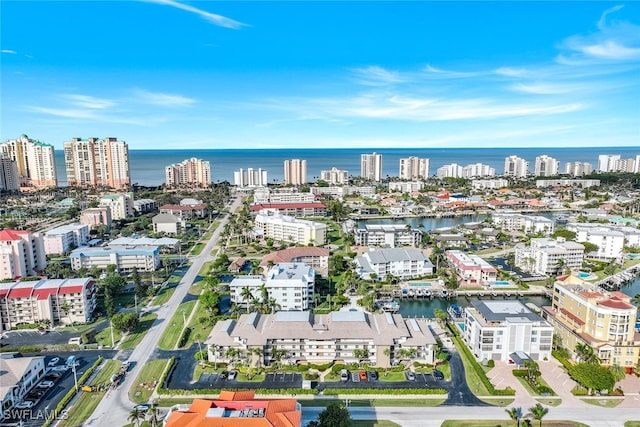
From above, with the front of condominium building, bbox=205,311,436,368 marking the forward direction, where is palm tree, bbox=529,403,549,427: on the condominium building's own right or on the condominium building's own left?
on the condominium building's own left

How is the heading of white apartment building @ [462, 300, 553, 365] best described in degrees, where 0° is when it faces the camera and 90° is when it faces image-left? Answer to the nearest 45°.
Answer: approximately 0°

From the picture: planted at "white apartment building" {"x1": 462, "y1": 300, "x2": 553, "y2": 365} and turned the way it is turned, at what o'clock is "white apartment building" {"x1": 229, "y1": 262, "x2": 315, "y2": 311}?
"white apartment building" {"x1": 229, "y1": 262, "x2": 315, "y2": 311} is roughly at 3 o'clock from "white apartment building" {"x1": 462, "y1": 300, "x2": 553, "y2": 365}.

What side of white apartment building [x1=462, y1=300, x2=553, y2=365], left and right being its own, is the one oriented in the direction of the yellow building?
left

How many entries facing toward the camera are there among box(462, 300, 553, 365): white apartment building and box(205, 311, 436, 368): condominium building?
2

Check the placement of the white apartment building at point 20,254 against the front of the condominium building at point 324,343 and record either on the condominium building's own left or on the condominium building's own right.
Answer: on the condominium building's own right

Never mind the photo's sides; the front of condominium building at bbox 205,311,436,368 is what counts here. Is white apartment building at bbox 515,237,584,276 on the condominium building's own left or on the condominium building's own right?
on the condominium building's own left

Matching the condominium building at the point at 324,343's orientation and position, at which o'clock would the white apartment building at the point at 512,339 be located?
The white apartment building is roughly at 9 o'clock from the condominium building.

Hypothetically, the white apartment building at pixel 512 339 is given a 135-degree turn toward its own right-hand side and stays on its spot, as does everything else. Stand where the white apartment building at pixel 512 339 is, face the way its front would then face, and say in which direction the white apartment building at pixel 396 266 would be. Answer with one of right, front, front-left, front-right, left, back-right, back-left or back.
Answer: front

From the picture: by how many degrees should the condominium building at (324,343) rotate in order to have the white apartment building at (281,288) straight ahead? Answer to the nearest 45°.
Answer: approximately 180°

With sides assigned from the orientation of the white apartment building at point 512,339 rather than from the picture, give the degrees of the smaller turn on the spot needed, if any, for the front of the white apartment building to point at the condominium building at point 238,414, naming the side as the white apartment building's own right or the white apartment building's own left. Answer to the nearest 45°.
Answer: approximately 45° to the white apartment building's own right

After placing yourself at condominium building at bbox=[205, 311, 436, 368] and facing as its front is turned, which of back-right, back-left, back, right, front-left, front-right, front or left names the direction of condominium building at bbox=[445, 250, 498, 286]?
back-left

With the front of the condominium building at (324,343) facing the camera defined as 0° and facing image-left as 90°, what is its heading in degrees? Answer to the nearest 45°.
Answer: approximately 0°
